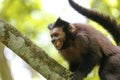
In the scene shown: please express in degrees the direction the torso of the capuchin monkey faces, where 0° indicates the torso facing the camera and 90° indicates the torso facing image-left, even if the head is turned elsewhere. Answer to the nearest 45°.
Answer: approximately 90°
